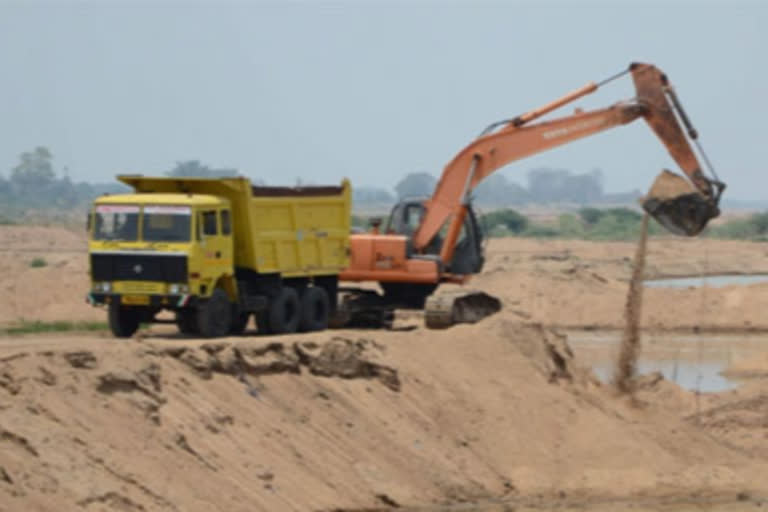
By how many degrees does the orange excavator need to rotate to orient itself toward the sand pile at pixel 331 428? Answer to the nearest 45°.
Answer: approximately 90° to its right

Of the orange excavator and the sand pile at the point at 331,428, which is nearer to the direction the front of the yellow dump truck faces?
the sand pile

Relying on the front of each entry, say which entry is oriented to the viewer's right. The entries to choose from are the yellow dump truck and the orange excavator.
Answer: the orange excavator

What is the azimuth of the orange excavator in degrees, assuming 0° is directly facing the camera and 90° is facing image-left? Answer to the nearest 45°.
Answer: approximately 270°

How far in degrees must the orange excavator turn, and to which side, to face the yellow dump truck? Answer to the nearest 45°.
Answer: approximately 135° to its right

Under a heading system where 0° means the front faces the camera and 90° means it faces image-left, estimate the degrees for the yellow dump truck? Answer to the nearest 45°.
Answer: approximately 45°

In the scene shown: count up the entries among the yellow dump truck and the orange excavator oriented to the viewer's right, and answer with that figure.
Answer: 1
